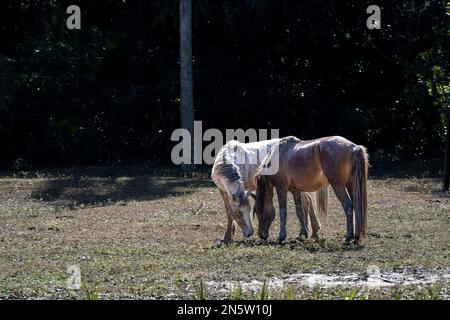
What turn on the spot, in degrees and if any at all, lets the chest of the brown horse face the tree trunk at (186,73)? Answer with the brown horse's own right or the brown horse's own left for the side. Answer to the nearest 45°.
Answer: approximately 90° to the brown horse's own right

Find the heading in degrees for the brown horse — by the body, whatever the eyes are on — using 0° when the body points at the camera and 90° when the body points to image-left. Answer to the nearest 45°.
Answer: approximately 90°
